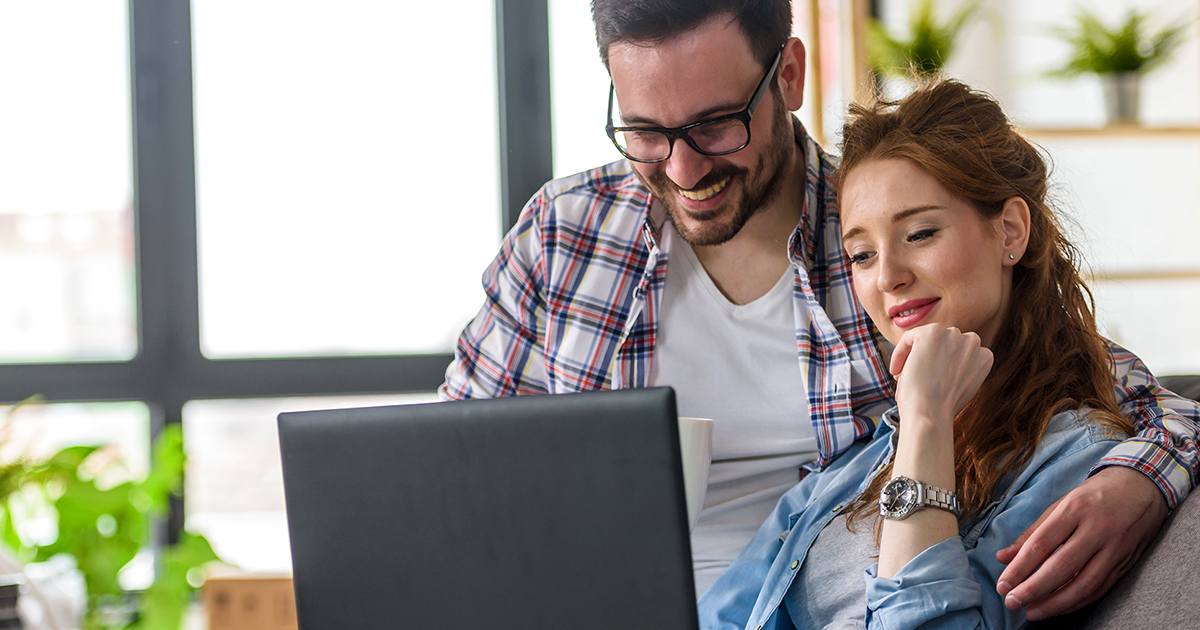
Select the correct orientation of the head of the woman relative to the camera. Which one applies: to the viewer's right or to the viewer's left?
to the viewer's left

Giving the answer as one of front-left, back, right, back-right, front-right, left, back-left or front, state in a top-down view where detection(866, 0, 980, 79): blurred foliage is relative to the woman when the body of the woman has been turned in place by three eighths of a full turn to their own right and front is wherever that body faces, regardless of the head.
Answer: front

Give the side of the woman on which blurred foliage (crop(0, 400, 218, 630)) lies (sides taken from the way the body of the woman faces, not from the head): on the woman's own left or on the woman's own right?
on the woman's own right

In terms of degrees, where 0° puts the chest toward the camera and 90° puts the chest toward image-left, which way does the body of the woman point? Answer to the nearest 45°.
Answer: approximately 45°

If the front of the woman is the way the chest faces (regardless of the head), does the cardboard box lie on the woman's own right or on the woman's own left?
on the woman's own right

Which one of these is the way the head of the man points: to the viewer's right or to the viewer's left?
to the viewer's left

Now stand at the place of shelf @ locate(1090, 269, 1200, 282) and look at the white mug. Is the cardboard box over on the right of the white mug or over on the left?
right

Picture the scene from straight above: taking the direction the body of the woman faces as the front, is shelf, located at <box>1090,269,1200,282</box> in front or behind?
behind

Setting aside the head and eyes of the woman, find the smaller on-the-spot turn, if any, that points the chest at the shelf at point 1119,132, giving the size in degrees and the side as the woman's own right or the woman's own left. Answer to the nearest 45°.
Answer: approximately 135° to the woman's own right
